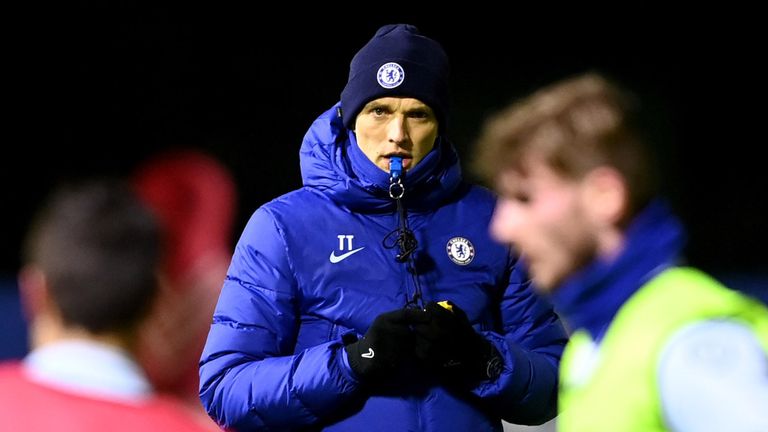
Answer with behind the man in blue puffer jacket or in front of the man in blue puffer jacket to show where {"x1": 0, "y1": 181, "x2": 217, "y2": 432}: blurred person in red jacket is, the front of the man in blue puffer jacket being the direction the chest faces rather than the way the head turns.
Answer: in front

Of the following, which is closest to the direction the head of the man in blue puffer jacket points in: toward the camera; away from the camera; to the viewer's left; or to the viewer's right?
toward the camera

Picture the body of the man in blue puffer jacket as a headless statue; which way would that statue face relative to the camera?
toward the camera
